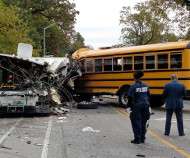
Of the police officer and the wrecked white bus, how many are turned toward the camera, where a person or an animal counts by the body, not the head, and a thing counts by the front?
1

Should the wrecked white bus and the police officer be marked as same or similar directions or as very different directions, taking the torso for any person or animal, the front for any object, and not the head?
very different directions
